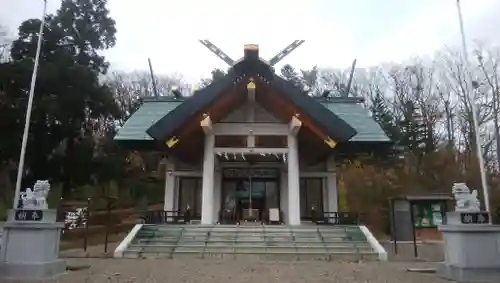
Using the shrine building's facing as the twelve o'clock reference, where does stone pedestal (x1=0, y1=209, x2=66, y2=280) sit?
The stone pedestal is roughly at 1 o'clock from the shrine building.

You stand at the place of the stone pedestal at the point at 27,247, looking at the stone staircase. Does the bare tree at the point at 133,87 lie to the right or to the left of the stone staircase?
left

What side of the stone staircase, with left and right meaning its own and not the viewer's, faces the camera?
front

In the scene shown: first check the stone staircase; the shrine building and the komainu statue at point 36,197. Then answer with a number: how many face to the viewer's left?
0

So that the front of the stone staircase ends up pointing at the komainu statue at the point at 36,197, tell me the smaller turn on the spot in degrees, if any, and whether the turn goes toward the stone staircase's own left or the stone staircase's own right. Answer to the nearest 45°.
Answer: approximately 45° to the stone staircase's own right

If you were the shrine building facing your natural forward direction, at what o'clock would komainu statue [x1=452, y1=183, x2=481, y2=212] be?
The komainu statue is roughly at 11 o'clock from the shrine building.

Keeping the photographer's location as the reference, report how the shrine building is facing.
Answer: facing the viewer
